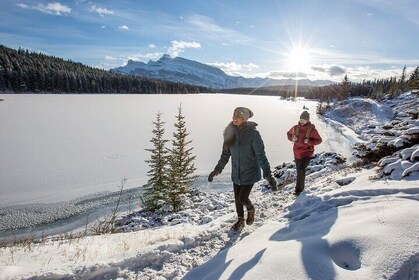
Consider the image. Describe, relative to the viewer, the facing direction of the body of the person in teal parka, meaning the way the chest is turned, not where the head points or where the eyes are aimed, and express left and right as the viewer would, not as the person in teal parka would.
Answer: facing the viewer and to the left of the viewer

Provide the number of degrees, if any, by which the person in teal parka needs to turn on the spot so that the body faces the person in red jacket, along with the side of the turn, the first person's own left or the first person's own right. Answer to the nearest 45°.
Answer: approximately 180°
